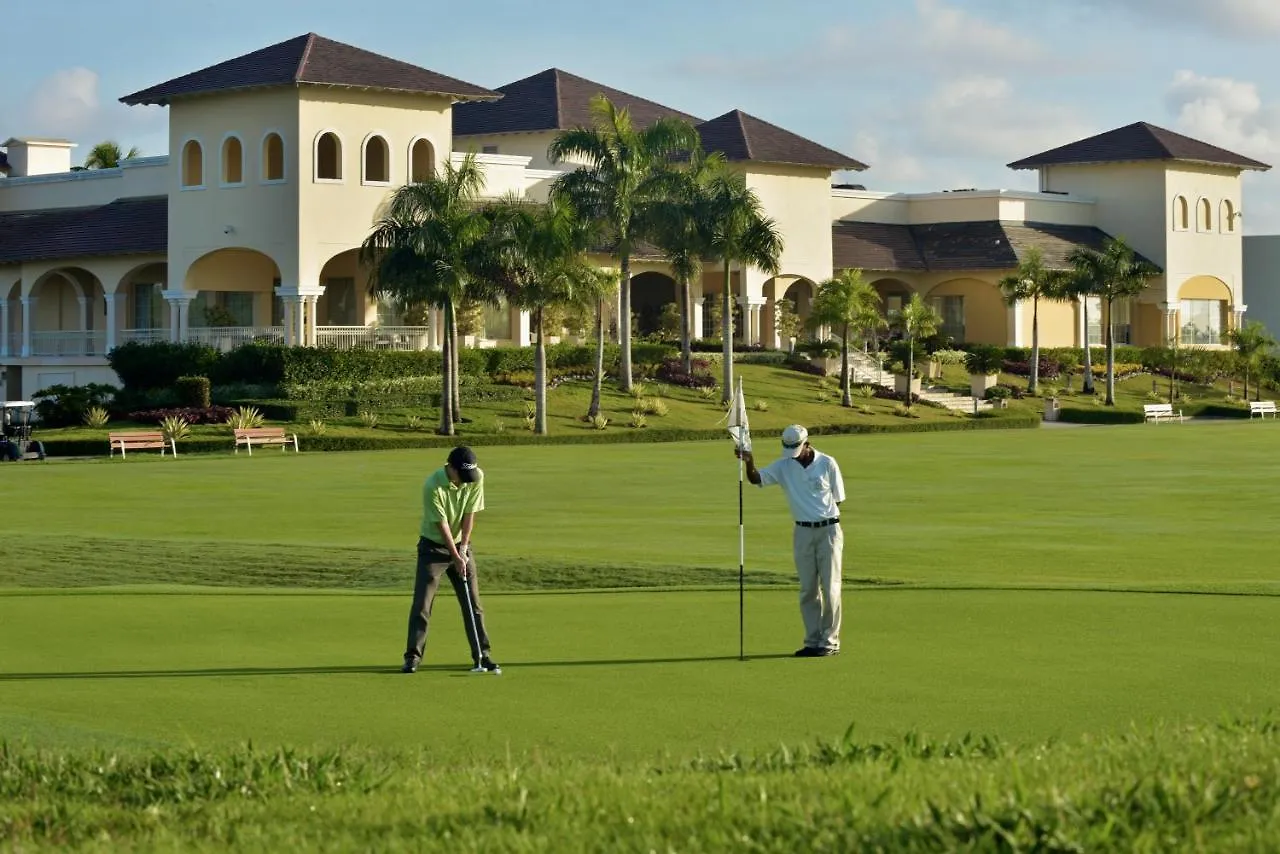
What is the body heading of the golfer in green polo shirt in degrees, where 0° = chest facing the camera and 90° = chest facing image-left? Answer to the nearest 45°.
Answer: approximately 0°

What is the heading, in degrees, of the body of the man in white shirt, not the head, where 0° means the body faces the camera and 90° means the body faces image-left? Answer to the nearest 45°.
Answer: approximately 45°

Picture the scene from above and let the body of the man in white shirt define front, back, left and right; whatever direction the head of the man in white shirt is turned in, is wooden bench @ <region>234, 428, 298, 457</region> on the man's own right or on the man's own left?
on the man's own right

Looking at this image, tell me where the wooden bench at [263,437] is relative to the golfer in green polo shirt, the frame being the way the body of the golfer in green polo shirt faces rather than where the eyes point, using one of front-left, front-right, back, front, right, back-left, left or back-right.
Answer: back

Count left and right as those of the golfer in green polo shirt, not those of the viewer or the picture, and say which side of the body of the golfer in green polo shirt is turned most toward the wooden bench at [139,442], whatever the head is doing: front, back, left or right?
back

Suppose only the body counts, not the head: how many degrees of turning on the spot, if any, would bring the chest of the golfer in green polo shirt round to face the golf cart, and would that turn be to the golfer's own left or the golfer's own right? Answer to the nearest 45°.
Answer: approximately 180°
